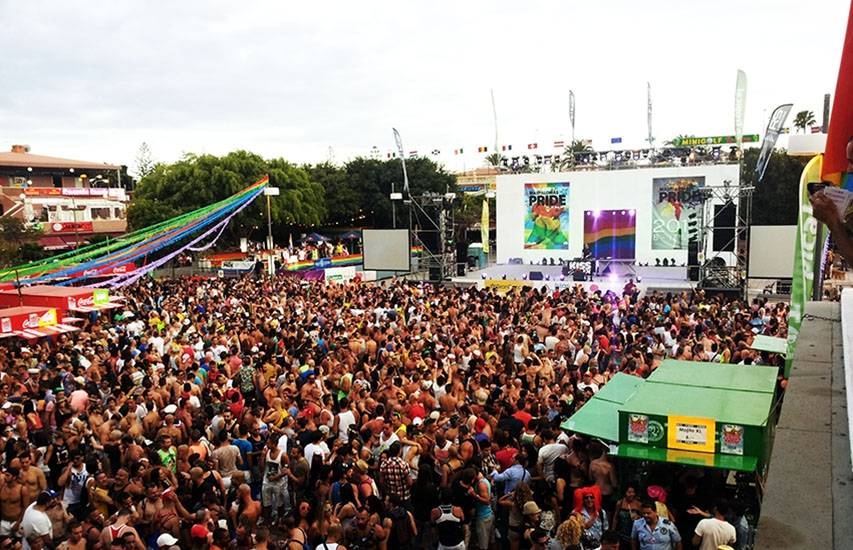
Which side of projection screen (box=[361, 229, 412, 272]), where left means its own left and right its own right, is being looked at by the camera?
front

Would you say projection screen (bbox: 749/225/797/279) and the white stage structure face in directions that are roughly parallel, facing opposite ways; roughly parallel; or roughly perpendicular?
roughly parallel

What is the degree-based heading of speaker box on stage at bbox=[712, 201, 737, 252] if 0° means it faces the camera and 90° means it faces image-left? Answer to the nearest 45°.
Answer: approximately 0°

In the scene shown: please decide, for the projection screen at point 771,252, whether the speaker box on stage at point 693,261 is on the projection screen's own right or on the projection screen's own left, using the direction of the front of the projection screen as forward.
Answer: on the projection screen's own right

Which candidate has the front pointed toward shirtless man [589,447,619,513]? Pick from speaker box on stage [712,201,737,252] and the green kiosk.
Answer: the speaker box on stage

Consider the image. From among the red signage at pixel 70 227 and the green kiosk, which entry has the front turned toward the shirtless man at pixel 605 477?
the red signage

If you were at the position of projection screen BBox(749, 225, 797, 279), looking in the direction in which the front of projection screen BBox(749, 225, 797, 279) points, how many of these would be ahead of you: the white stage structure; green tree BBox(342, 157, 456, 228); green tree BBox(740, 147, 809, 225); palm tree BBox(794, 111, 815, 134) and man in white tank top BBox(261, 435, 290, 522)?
1

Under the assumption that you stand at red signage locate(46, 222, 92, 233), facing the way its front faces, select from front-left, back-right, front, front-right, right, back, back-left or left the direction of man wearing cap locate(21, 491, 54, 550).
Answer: front

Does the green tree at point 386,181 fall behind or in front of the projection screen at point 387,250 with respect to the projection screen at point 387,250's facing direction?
behind

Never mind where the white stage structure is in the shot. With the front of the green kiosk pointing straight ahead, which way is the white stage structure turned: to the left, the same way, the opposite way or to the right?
the same way

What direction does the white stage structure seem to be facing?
toward the camera

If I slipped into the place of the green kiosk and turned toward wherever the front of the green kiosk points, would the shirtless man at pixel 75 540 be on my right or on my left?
on my right

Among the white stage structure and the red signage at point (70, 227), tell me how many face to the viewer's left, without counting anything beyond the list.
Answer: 0

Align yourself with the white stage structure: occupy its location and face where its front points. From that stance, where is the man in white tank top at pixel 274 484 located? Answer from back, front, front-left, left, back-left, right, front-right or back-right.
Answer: front
